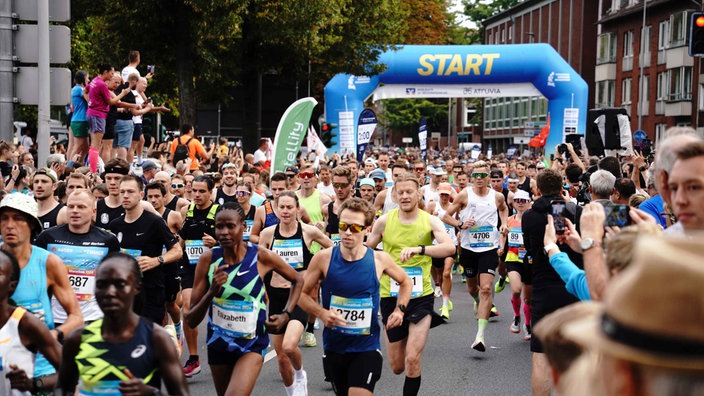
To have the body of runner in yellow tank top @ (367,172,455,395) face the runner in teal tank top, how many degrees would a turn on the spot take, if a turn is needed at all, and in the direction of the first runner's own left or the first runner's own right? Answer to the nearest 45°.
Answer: approximately 45° to the first runner's own right

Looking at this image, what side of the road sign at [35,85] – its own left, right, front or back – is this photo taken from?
back

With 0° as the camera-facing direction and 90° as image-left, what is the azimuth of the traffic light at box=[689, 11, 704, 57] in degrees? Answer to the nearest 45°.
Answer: approximately 0°

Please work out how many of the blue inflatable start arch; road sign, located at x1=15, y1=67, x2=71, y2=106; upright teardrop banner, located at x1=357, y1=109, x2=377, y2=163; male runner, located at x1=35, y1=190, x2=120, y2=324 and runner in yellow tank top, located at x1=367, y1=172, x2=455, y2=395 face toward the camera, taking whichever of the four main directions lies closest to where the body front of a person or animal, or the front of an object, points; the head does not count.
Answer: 4

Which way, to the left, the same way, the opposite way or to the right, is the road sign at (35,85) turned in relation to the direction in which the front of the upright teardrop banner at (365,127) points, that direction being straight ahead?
the opposite way

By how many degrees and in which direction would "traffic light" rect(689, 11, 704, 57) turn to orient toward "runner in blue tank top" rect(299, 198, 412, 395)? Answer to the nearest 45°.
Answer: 0° — it already faces them

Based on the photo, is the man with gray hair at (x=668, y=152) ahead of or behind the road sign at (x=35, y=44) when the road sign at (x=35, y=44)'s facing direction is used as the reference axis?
behind

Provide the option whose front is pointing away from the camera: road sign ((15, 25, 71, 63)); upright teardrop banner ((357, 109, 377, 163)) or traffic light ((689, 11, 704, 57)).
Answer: the road sign

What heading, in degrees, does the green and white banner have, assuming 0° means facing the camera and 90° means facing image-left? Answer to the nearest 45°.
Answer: approximately 0°

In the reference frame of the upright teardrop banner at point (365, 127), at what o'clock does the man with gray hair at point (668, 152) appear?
The man with gray hair is roughly at 12 o'clock from the upright teardrop banner.
